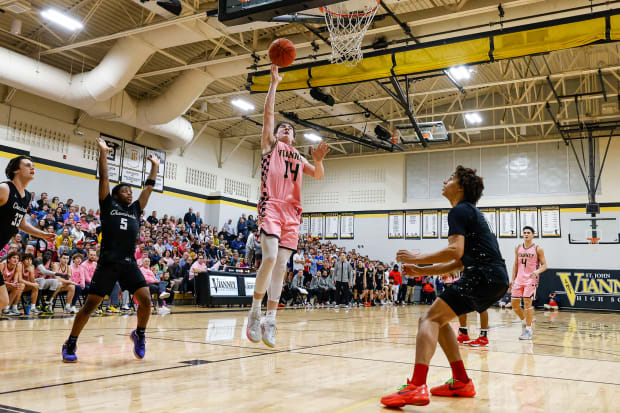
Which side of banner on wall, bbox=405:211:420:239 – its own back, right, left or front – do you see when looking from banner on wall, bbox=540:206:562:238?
left

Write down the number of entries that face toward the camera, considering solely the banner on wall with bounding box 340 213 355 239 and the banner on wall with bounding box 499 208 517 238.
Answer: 2

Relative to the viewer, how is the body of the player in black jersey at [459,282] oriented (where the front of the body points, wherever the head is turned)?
to the viewer's left

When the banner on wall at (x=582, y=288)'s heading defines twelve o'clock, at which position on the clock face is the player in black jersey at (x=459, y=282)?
The player in black jersey is roughly at 12 o'clock from the banner on wall.

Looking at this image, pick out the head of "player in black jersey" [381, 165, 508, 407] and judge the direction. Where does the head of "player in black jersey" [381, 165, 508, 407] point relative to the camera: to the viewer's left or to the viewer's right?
to the viewer's left

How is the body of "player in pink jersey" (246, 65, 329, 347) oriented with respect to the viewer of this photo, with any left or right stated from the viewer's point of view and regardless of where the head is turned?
facing the viewer and to the right of the viewer

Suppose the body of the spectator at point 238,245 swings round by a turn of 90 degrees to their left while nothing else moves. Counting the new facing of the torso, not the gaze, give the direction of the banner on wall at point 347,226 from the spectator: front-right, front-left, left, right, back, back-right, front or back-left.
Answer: front

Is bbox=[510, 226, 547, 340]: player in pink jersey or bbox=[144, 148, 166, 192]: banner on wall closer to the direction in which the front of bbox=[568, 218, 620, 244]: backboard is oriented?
the player in pink jersey

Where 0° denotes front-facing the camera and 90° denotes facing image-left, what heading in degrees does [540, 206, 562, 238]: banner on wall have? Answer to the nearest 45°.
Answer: approximately 0°

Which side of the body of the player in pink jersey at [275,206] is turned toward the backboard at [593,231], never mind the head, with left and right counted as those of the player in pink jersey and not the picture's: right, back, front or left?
left

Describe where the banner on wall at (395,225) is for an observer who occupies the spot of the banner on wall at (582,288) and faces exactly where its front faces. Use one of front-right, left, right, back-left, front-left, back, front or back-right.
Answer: right
